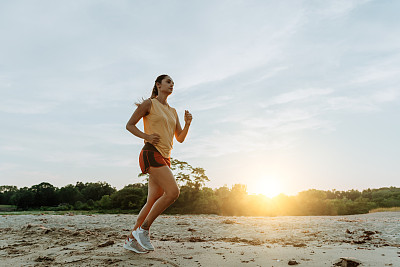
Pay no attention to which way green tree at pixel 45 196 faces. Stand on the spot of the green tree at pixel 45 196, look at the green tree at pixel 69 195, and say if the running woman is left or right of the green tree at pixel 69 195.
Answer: right

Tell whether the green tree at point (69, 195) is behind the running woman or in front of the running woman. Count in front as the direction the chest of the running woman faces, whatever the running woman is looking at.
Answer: behind

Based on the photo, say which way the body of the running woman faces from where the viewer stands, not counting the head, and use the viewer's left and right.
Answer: facing the viewer and to the right of the viewer

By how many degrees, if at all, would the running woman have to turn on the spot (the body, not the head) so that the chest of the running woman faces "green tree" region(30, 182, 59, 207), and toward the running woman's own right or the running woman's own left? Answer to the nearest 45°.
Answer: approximately 135° to the running woman's own left
